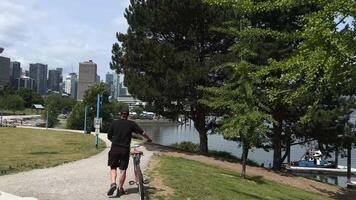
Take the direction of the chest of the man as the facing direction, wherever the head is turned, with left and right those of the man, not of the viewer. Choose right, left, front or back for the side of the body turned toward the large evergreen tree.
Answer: front

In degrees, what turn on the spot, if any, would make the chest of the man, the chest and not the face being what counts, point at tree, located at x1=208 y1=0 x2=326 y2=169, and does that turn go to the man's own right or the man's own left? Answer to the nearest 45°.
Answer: approximately 45° to the man's own right

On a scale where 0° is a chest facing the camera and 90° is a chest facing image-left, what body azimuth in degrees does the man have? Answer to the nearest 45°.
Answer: approximately 180°

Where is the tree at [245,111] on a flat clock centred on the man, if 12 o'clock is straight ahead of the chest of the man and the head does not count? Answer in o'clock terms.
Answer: The tree is roughly at 1 o'clock from the man.

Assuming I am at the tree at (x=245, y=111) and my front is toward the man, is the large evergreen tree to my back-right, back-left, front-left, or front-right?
back-right
